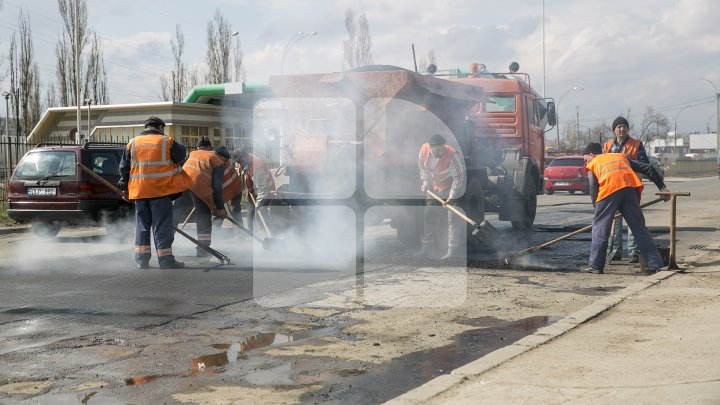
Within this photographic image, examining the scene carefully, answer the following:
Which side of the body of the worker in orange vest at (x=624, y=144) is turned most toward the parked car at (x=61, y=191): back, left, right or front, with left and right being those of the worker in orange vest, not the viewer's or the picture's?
right

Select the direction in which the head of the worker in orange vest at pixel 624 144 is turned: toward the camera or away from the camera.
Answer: toward the camera

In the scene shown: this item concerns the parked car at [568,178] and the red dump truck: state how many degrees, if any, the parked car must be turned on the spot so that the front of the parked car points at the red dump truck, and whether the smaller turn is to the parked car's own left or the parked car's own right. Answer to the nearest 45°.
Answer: approximately 135° to the parked car's own right

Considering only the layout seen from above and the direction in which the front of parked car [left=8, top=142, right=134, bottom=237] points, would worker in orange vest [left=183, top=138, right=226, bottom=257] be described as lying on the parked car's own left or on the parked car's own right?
on the parked car's own right

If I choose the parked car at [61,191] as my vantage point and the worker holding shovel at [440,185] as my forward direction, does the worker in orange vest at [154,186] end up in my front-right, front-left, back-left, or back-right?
front-right

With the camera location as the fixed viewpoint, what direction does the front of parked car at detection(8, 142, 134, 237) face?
facing away from the viewer and to the right of the viewer

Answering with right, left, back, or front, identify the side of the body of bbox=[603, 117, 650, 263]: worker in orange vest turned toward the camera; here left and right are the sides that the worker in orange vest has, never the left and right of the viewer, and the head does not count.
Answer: front

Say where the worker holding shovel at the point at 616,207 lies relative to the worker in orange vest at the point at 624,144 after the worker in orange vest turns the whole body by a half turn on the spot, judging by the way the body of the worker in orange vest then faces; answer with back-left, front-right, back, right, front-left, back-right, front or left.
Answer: back

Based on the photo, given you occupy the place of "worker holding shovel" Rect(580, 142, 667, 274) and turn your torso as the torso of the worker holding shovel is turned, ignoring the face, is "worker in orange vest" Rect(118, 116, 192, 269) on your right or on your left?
on your left
